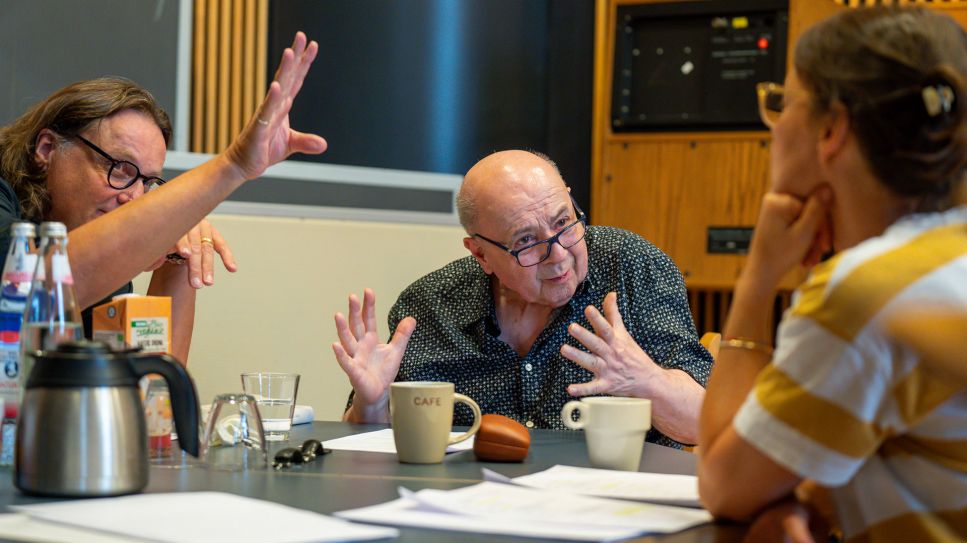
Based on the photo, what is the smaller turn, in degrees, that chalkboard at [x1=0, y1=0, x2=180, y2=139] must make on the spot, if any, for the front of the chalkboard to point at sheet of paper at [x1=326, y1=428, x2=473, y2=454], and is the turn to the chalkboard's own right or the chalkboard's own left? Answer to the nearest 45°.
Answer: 0° — it already faces it

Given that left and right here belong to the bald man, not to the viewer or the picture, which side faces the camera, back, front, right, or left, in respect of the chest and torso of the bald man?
front

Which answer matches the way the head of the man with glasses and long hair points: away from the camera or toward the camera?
toward the camera

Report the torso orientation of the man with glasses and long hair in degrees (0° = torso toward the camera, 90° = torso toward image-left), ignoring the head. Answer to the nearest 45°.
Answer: approximately 315°

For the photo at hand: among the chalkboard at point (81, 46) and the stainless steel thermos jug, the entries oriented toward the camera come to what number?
1

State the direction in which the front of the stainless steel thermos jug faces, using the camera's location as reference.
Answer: facing to the left of the viewer

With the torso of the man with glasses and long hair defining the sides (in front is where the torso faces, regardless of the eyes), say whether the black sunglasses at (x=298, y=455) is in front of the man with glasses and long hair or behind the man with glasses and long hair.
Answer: in front

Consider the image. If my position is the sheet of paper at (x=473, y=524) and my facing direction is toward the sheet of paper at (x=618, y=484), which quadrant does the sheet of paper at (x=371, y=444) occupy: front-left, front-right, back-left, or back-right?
front-left

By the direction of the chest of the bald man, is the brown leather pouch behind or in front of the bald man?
in front

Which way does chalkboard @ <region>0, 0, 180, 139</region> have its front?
toward the camera

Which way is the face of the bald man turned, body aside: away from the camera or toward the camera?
toward the camera

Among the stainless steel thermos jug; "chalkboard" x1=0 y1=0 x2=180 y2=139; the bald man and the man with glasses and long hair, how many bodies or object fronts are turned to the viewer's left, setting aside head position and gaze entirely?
1

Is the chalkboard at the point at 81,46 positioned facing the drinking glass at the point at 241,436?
yes
